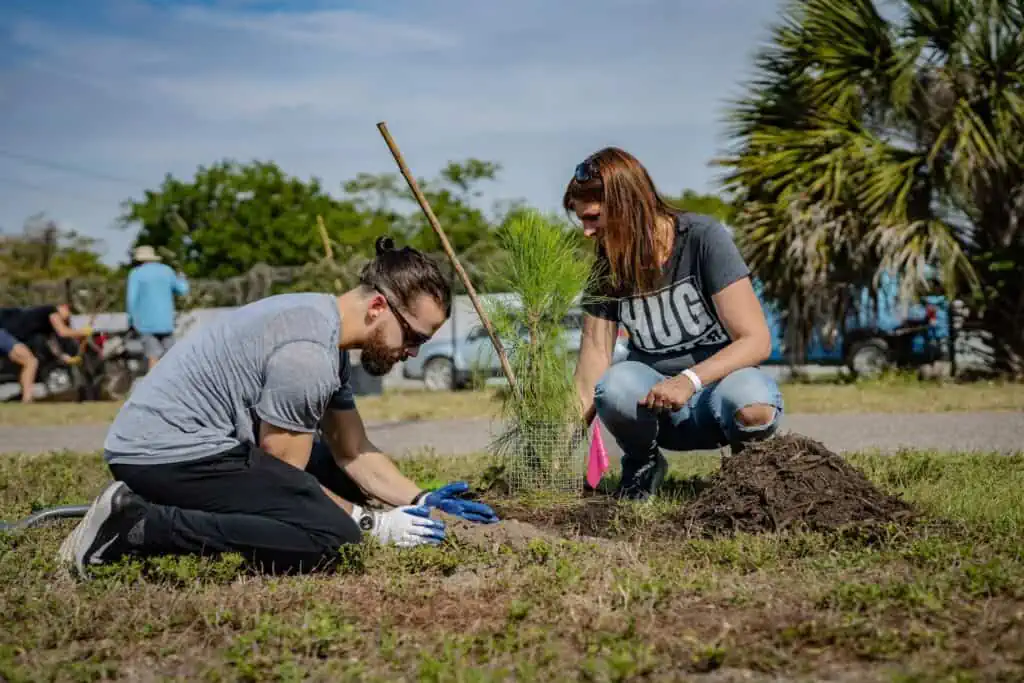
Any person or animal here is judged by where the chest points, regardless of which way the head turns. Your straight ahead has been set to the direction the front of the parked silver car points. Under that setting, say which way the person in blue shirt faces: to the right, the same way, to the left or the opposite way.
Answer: to the right

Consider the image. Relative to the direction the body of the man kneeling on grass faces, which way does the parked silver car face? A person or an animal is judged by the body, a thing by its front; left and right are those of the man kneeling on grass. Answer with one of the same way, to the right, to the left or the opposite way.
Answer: the opposite way

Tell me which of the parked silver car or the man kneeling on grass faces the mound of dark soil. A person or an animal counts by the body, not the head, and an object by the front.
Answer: the man kneeling on grass

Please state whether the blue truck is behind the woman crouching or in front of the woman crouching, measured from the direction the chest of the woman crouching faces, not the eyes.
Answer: behind

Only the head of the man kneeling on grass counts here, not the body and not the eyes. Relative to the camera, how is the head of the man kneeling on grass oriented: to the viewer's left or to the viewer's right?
to the viewer's right

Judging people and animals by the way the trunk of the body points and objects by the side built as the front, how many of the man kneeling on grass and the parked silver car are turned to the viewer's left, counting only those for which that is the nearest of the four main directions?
1

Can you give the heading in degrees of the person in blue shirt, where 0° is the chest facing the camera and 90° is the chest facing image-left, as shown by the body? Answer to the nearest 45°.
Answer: approximately 180°

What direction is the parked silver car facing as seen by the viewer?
to the viewer's left

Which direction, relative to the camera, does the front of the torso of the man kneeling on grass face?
to the viewer's right

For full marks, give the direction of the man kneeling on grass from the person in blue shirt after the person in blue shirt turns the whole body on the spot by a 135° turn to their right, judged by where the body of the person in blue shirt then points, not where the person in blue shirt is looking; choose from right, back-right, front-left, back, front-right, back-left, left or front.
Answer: front-right

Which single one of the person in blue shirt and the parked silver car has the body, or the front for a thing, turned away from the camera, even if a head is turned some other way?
the person in blue shirt
